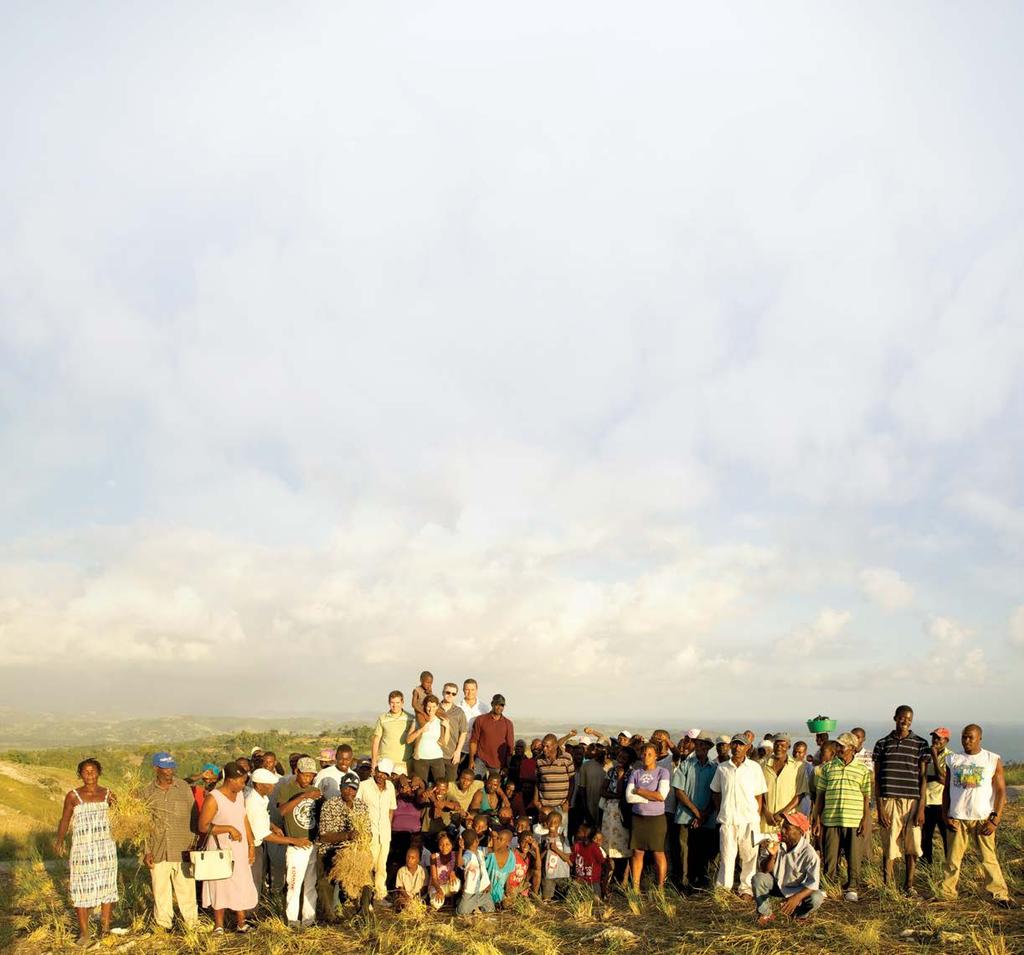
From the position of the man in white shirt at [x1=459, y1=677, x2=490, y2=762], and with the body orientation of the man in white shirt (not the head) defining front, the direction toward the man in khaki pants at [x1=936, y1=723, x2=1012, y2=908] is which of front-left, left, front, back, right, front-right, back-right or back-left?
front-left

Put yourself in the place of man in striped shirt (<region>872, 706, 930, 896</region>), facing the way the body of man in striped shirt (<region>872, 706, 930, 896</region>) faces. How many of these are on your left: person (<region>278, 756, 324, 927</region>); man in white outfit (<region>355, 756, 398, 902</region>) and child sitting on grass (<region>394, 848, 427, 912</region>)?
0

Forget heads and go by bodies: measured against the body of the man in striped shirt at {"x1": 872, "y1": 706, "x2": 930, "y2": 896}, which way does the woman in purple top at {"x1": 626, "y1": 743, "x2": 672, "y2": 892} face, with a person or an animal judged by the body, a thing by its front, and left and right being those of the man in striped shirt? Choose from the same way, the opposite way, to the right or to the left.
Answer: the same way

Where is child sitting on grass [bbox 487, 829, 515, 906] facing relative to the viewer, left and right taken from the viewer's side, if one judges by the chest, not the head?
facing the viewer

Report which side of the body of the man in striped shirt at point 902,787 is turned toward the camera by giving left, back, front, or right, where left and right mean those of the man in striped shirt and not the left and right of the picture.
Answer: front

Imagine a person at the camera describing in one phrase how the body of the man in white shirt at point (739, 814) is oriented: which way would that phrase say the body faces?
toward the camera

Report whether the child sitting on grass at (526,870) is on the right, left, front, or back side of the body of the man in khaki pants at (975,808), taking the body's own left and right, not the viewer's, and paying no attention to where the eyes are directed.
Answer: right

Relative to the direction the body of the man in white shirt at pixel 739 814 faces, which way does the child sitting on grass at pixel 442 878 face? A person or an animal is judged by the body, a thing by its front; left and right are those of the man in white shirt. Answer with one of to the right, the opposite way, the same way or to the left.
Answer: the same way

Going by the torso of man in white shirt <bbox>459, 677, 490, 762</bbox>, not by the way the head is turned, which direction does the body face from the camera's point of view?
toward the camera

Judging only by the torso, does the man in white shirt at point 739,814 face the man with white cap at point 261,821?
no

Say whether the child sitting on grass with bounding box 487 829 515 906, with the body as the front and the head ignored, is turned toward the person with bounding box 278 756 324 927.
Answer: no

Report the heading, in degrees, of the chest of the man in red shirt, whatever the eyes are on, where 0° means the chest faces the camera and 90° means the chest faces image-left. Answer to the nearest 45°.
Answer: approximately 0°

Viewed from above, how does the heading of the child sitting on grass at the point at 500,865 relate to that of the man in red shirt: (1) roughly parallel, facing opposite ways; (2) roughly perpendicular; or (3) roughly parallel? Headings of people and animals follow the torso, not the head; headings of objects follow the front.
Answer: roughly parallel

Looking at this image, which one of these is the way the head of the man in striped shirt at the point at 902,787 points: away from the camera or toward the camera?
toward the camera

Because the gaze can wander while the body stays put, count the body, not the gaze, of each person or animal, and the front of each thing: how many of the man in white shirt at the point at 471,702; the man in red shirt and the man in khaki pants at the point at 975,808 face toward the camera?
3

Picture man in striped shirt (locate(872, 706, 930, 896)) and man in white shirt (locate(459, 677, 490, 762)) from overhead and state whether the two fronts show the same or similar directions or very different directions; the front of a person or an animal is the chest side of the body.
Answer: same or similar directions

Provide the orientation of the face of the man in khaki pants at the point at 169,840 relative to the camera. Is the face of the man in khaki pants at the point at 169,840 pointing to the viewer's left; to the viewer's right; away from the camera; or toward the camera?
toward the camera
